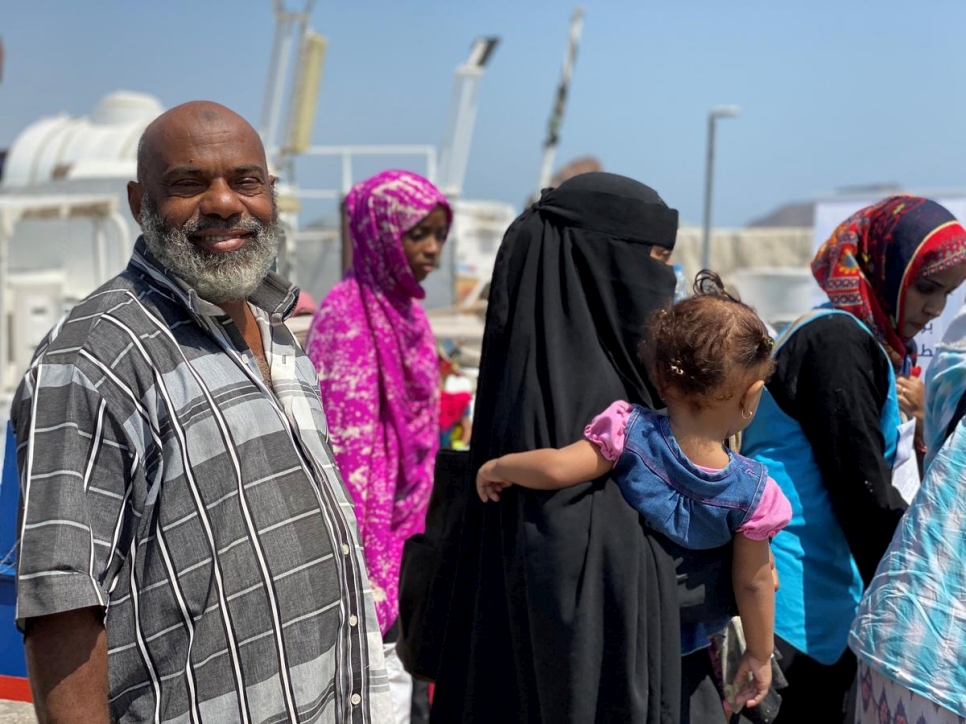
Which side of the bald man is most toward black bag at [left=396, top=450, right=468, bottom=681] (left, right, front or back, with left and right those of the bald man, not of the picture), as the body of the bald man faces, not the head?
left

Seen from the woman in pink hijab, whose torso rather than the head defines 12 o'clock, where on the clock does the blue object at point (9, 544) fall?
The blue object is roughly at 4 o'clock from the woman in pink hijab.

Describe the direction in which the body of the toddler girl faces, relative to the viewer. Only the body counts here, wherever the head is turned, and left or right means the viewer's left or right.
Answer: facing away from the viewer

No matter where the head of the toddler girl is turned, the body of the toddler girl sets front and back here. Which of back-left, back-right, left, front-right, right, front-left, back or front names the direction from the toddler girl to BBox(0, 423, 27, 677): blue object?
left

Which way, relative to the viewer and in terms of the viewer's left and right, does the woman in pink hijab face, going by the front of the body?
facing to the right of the viewer

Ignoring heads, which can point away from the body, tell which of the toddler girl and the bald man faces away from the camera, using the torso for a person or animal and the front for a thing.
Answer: the toddler girl

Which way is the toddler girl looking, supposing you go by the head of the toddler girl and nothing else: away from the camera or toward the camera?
away from the camera

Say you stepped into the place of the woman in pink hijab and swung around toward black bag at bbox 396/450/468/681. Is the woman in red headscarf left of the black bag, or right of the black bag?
left

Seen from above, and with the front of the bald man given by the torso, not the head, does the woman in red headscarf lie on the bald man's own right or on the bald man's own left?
on the bald man's own left
